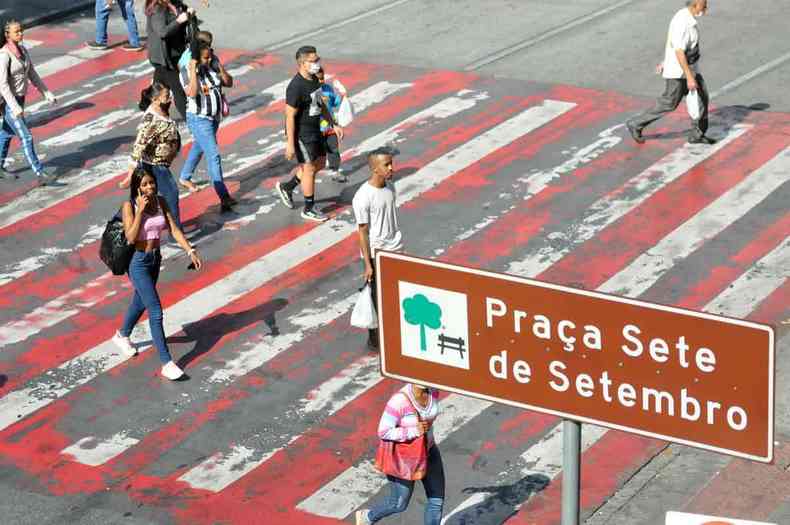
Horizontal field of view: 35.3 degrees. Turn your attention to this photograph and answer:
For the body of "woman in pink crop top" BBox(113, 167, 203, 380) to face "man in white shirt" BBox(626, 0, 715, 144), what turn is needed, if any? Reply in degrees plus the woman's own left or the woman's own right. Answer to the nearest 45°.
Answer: approximately 90° to the woman's own left

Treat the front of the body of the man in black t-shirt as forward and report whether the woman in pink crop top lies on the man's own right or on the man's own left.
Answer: on the man's own right

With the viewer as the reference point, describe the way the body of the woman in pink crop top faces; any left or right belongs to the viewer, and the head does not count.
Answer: facing the viewer and to the right of the viewer

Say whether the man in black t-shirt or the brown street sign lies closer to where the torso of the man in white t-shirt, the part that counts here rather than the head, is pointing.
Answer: the brown street sign

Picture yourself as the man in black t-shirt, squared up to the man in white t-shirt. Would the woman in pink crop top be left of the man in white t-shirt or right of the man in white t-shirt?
right

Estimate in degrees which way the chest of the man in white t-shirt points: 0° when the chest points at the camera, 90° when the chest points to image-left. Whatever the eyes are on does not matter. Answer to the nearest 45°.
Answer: approximately 315°
